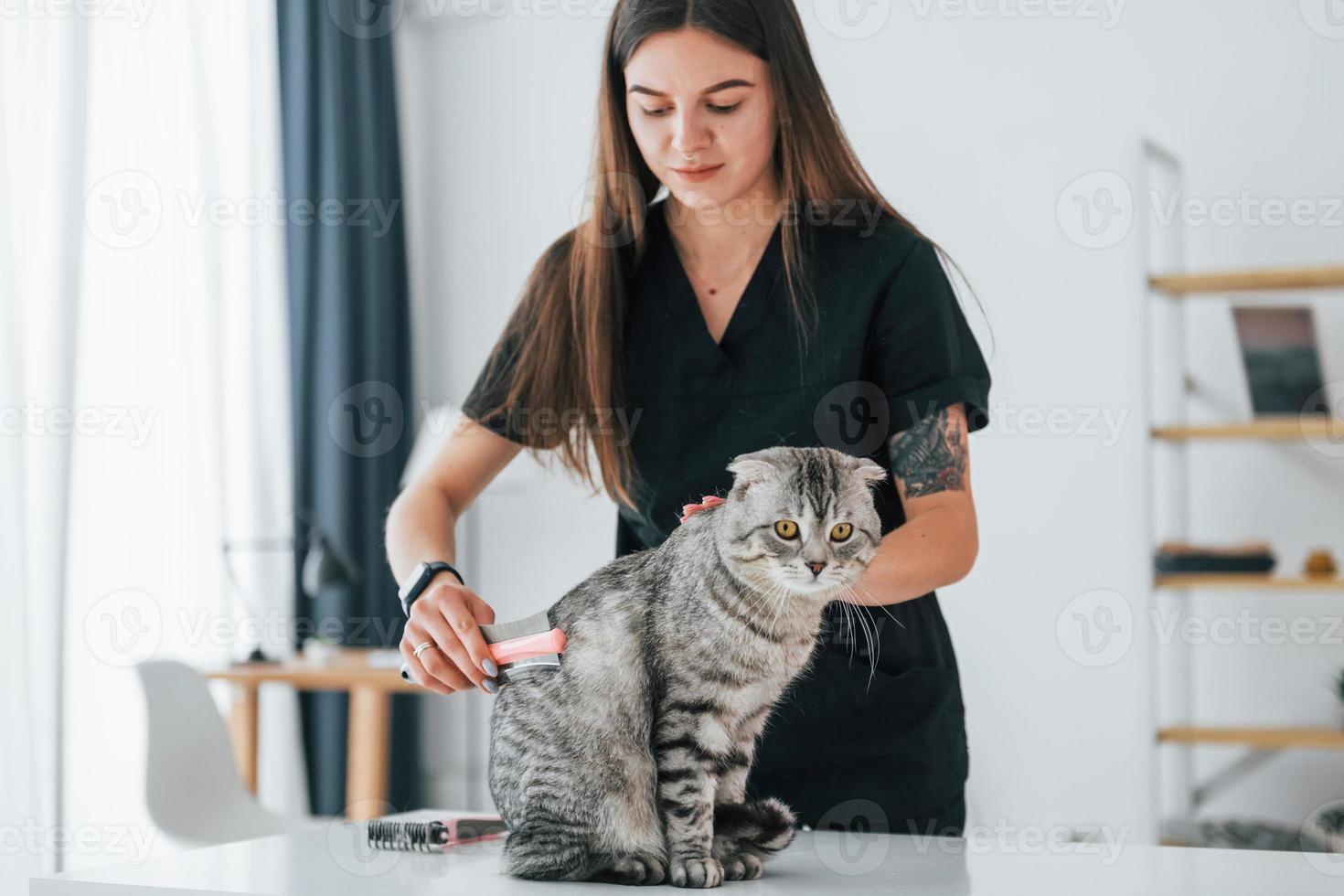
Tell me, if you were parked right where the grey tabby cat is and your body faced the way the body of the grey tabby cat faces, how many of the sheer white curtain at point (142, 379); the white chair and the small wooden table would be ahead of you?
0

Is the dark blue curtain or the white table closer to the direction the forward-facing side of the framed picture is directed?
the white table

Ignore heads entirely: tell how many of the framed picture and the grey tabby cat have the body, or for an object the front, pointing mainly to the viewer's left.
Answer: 0

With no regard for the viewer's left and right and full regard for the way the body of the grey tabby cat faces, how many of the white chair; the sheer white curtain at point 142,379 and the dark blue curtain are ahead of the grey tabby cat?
0

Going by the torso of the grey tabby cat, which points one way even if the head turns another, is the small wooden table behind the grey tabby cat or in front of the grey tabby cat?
behind

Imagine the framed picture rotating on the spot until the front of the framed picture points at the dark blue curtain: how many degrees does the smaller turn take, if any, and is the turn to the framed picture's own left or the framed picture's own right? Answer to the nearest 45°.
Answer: approximately 90° to the framed picture's own right

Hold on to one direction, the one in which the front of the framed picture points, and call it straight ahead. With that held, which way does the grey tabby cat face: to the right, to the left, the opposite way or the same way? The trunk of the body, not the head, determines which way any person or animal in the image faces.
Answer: to the left

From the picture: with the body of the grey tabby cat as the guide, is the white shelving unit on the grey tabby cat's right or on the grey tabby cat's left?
on the grey tabby cat's left

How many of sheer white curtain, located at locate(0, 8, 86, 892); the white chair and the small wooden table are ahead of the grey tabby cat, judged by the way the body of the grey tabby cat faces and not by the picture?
0

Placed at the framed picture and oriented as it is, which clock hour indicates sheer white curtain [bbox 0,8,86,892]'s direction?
The sheer white curtain is roughly at 2 o'clock from the framed picture.

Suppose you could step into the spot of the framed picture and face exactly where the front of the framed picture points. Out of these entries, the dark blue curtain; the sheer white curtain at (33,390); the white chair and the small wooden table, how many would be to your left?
0

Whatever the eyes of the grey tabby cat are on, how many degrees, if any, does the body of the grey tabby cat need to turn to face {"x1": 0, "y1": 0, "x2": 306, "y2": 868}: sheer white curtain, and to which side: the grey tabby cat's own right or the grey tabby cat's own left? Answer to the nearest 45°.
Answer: approximately 180°

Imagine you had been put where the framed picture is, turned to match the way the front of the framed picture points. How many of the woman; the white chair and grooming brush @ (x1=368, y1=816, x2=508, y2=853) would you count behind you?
0

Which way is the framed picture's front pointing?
toward the camera

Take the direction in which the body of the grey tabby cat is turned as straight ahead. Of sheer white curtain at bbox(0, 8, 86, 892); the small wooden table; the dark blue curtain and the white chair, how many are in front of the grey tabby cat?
0

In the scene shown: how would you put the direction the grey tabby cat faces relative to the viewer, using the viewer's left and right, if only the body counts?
facing the viewer and to the right of the viewer

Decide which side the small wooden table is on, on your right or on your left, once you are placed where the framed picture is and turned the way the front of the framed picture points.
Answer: on your right

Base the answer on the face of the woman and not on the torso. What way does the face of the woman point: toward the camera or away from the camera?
toward the camera
